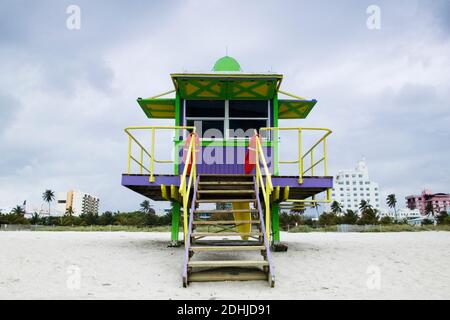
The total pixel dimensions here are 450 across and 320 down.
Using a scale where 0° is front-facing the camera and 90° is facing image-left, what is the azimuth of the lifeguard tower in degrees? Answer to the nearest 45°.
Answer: approximately 0°
